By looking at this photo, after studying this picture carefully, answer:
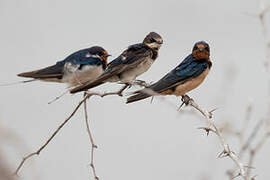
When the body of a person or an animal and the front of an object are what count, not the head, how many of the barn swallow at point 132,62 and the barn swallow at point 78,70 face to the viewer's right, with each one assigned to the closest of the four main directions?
2

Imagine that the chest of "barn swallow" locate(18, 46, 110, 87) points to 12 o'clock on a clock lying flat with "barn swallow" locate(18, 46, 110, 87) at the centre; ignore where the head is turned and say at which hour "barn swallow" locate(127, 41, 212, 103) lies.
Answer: "barn swallow" locate(127, 41, 212, 103) is roughly at 1 o'clock from "barn swallow" locate(18, 46, 110, 87).

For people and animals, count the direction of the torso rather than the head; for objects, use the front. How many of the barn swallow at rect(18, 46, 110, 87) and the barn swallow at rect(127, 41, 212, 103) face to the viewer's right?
2

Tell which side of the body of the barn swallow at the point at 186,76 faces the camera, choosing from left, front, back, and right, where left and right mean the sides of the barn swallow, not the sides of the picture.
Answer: right

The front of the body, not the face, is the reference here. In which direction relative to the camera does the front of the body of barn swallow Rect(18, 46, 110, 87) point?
to the viewer's right

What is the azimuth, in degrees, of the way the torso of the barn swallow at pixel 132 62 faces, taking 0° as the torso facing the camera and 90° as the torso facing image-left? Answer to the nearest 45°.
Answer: approximately 270°

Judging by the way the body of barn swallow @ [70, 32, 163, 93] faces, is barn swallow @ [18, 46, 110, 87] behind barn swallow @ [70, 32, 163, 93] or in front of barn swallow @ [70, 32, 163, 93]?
behind
